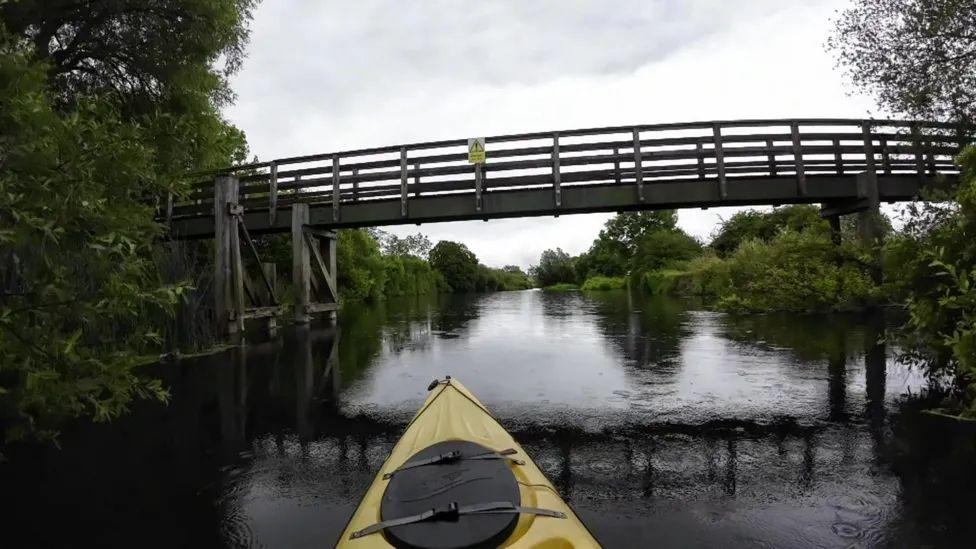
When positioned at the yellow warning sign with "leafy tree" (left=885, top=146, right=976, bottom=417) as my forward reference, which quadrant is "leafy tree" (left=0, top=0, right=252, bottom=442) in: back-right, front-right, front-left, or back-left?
front-right

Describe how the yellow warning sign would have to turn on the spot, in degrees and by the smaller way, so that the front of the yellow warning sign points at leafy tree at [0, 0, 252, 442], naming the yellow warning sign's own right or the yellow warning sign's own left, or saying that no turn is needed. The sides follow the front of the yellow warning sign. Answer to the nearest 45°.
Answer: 0° — it already faces it

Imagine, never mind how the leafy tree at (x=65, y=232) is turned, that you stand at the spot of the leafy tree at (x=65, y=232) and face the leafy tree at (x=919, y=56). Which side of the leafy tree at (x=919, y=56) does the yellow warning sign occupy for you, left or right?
left

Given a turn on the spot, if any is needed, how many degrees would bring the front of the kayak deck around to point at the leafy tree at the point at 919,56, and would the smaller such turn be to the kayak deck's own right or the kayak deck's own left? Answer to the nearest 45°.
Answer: approximately 45° to the kayak deck's own right

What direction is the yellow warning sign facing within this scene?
toward the camera

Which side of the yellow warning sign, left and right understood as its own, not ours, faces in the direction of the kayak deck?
front

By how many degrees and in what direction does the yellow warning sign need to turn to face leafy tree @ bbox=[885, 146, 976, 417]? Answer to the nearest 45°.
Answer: approximately 45° to its left

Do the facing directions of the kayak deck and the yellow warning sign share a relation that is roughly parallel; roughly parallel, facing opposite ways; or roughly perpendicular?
roughly parallel, facing opposite ways

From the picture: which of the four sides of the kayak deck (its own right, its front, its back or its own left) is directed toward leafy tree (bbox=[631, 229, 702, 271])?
front

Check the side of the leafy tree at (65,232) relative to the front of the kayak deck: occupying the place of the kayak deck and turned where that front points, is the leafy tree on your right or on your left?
on your left

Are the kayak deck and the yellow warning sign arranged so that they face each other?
yes

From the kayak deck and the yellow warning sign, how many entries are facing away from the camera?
1

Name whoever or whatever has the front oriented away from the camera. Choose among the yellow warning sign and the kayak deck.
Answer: the kayak deck

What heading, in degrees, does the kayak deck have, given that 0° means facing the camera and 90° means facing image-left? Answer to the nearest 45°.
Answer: approximately 180°
